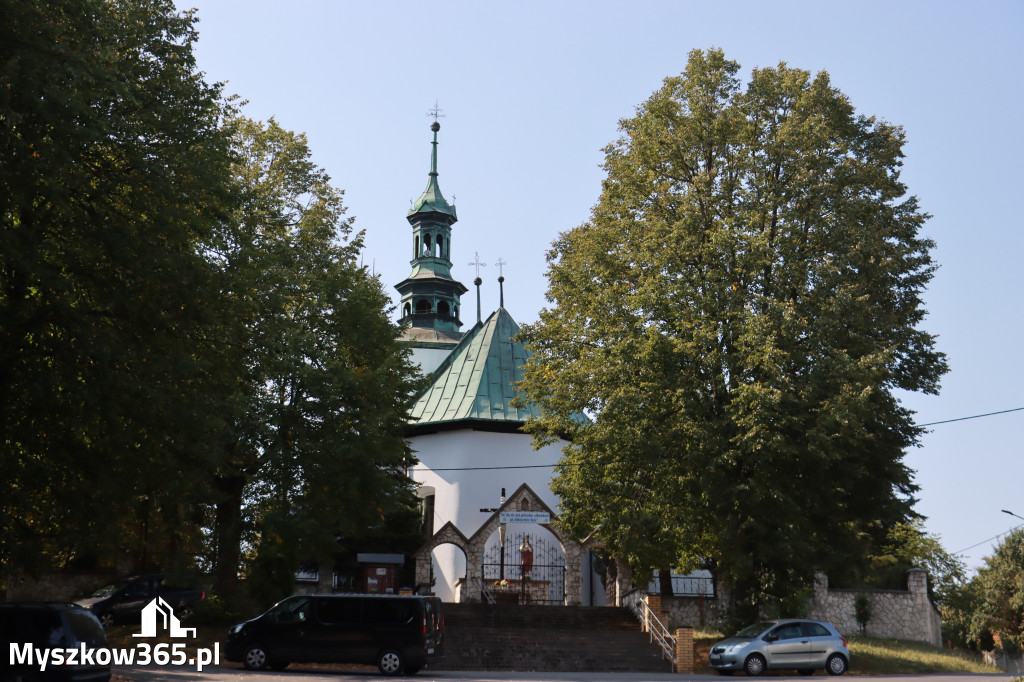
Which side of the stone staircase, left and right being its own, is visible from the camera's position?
front

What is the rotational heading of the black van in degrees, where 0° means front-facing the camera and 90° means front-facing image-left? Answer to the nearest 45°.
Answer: approximately 90°

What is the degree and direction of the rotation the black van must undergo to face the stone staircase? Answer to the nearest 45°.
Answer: approximately 135° to its right

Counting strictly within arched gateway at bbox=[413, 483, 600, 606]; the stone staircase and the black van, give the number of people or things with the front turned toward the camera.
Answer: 2

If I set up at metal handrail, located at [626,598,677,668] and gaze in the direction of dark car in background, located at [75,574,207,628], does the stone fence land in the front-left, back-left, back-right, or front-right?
back-right

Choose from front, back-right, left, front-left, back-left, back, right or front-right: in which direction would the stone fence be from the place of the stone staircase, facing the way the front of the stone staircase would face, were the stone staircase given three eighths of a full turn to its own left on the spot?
front

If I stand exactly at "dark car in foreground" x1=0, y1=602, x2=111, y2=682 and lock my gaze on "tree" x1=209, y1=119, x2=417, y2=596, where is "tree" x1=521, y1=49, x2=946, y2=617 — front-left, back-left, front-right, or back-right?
front-right

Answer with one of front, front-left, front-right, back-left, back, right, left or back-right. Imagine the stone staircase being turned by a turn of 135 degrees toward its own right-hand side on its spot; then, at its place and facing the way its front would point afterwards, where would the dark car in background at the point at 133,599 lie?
front-left

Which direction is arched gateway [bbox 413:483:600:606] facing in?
toward the camera

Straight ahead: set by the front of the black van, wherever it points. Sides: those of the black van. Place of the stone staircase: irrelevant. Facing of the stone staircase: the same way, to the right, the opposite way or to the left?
to the left

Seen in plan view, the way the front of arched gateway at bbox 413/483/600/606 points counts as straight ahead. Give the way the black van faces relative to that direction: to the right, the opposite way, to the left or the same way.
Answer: to the right

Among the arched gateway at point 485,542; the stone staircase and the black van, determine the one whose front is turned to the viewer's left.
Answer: the black van

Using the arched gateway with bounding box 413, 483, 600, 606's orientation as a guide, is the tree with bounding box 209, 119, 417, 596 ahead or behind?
ahead

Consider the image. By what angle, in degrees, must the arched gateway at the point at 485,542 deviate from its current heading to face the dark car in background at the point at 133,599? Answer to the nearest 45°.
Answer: approximately 45° to its right
